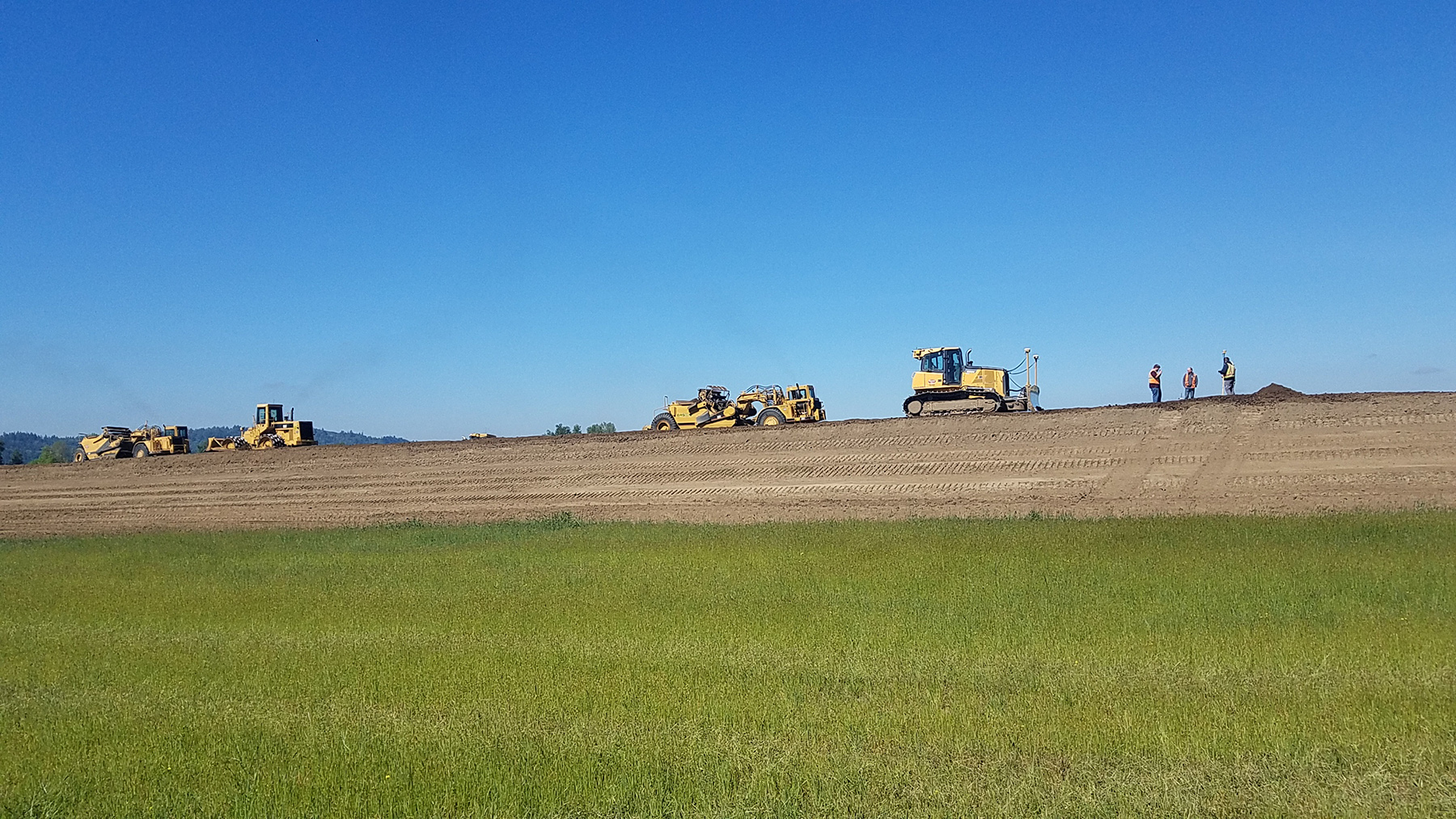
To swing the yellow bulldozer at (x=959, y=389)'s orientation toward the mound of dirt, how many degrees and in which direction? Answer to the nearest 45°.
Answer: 0° — it already faces it

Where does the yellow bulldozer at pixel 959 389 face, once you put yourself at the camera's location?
facing to the right of the viewer
